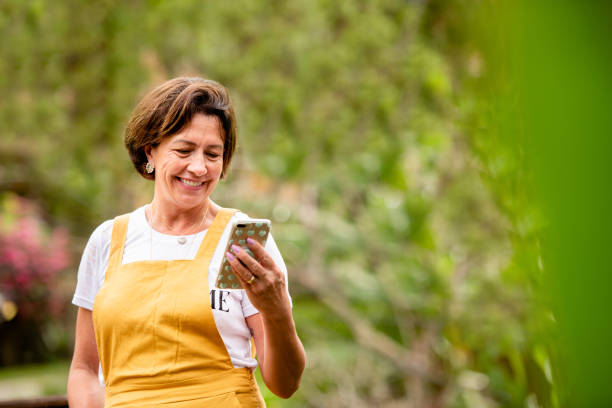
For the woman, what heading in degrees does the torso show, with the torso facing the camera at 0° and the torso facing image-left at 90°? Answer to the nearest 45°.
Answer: approximately 0°

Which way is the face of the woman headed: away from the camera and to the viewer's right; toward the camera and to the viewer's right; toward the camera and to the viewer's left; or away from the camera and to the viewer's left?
toward the camera and to the viewer's right
